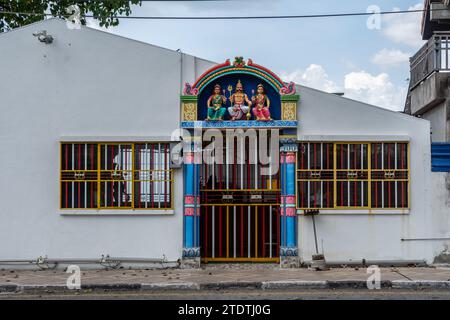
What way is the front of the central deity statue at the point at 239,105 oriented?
toward the camera

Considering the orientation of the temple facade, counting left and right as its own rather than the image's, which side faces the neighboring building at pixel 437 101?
left

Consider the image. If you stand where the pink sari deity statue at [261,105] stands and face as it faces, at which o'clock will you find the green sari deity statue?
The green sari deity statue is roughly at 3 o'clock from the pink sari deity statue.

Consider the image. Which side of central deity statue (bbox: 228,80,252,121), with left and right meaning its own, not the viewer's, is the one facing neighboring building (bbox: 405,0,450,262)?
left

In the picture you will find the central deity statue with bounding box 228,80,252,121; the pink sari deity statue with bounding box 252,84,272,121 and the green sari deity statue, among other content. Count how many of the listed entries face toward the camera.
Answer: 3

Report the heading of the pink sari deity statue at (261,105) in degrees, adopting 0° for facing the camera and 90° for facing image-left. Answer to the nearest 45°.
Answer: approximately 0°

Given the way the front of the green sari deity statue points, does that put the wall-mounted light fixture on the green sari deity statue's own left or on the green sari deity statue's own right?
on the green sari deity statue's own right

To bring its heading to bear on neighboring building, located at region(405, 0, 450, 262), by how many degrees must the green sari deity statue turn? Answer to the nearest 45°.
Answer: approximately 90° to its left

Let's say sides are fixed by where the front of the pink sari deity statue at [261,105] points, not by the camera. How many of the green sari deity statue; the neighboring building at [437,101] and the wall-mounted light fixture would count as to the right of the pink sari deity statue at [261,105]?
2

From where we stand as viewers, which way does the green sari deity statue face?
facing the viewer

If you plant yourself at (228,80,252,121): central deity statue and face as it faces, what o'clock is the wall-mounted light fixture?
The wall-mounted light fixture is roughly at 3 o'clock from the central deity statue.

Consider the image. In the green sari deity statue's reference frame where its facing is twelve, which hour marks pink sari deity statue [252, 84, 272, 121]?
The pink sari deity statue is roughly at 9 o'clock from the green sari deity statue.

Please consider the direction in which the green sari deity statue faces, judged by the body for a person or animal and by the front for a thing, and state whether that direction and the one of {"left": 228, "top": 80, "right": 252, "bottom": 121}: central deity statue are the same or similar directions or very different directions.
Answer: same or similar directions
